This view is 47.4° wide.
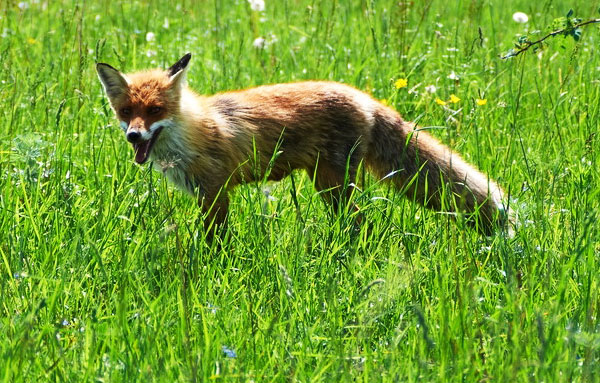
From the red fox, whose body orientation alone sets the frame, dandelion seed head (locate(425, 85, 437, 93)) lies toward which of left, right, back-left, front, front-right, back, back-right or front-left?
back-right

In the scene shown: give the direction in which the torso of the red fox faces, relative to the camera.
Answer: to the viewer's left

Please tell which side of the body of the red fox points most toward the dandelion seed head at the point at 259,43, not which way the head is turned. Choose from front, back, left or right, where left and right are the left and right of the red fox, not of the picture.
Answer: right
